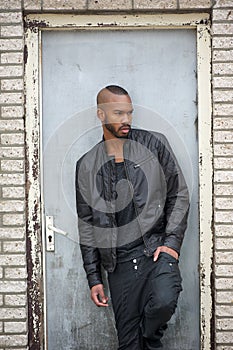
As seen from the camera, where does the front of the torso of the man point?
toward the camera

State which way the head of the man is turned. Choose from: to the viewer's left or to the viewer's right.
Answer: to the viewer's right
